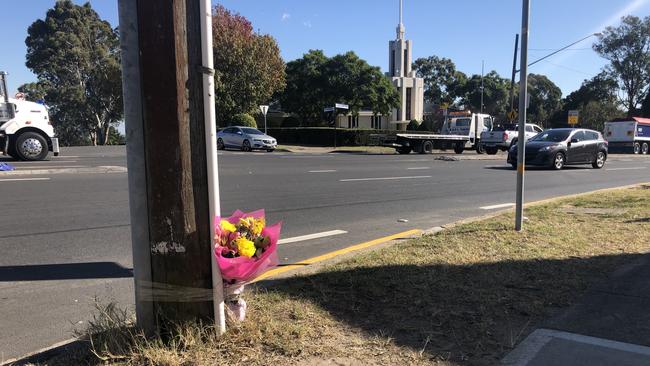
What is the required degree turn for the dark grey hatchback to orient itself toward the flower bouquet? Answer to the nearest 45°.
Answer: approximately 45° to its left

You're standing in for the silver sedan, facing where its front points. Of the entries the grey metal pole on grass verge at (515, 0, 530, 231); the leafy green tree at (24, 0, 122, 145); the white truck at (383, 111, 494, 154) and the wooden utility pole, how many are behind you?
1

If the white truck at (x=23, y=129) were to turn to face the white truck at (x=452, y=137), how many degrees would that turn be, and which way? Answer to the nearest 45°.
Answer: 0° — it already faces it

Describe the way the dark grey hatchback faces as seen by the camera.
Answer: facing the viewer and to the left of the viewer

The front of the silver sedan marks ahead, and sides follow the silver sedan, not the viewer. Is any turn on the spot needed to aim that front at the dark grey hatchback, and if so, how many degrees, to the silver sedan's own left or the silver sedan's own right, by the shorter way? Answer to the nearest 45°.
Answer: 0° — it already faces it

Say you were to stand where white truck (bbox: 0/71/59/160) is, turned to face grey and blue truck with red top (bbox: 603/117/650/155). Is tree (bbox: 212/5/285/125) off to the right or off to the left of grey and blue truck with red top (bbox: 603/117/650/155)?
left

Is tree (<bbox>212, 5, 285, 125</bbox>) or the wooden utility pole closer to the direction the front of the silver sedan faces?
the wooden utility pole

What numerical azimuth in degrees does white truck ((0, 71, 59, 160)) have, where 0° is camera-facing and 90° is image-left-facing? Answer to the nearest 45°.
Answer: approximately 270°

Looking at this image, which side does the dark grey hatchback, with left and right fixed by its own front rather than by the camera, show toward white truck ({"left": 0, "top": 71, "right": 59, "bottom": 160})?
front

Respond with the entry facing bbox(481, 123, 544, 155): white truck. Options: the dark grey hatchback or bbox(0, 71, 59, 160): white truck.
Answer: bbox(0, 71, 59, 160): white truck

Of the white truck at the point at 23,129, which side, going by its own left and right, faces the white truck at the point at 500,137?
front

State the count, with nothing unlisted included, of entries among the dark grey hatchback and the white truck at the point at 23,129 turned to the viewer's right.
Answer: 1

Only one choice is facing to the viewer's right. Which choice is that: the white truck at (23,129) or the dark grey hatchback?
the white truck

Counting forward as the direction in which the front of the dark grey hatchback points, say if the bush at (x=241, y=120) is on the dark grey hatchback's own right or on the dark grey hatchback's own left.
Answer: on the dark grey hatchback's own right
